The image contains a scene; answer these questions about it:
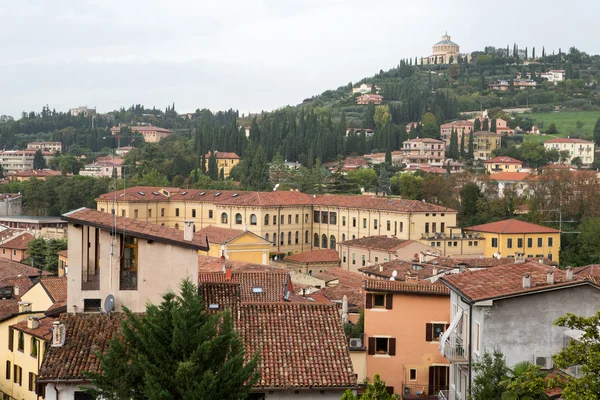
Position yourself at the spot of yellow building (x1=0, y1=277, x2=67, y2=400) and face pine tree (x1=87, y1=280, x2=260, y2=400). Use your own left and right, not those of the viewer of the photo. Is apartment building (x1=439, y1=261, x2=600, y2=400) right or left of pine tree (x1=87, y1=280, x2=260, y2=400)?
left

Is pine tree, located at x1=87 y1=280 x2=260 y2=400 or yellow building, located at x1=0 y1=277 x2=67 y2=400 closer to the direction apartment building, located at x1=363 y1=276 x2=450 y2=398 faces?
the pine tree

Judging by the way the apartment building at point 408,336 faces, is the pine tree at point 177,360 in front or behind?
in front

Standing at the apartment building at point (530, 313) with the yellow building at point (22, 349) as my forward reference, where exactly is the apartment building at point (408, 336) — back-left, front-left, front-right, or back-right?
front-right

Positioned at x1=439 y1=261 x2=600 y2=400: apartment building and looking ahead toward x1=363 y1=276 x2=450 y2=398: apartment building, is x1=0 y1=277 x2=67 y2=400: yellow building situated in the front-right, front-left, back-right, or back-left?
front-left

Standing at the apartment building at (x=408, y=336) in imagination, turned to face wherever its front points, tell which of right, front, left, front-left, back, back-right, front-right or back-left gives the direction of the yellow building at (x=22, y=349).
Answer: right

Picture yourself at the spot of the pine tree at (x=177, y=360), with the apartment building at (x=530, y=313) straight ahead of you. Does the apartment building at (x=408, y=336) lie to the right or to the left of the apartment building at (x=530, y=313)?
left

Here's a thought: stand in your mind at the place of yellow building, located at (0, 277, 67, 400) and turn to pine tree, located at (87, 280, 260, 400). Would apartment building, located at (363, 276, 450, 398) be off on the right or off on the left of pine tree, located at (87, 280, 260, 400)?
left

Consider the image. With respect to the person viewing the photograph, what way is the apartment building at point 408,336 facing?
facing the viewer
